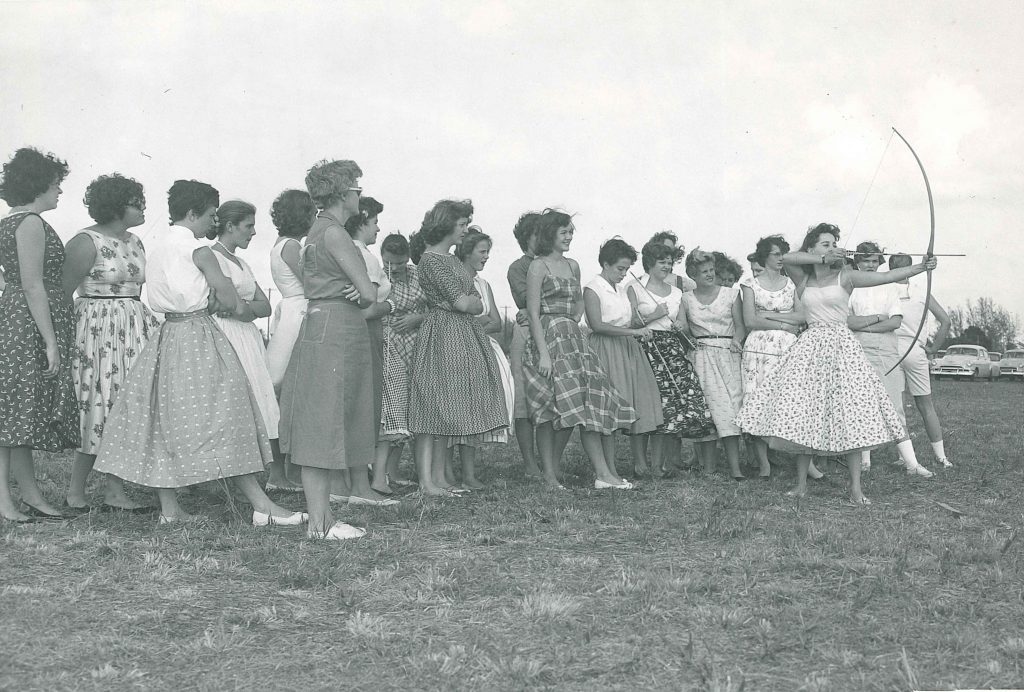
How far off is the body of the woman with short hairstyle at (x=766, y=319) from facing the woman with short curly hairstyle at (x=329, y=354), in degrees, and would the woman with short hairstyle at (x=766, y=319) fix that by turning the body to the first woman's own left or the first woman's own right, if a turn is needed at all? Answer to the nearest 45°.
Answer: approximately 90° to the first woman's own right

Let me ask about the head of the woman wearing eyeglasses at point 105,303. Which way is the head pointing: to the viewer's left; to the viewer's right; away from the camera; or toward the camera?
to the viewer's right

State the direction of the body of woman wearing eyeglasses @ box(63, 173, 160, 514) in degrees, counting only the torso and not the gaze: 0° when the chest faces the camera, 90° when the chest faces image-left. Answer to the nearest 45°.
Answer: approximately 315°

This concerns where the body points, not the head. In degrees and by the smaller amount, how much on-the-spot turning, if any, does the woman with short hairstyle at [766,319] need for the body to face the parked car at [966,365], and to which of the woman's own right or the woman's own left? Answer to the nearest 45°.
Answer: approximately 135° to the woman's own left

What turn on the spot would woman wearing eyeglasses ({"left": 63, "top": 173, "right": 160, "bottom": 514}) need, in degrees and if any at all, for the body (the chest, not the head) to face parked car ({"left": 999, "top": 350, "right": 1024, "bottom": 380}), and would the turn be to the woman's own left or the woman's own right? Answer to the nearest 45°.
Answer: approximately 90° to the woman's own left

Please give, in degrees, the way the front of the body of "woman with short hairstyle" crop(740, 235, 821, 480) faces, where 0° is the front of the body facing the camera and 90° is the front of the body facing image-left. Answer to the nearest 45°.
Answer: approximately 315°

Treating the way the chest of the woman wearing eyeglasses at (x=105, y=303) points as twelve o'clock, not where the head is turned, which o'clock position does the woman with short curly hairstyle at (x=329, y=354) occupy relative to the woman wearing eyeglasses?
The woman with short curly hairstyle is roughly at 12 o'clock from the woman wearing eyeglasses.
